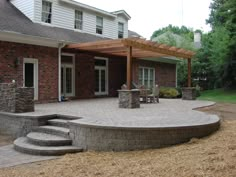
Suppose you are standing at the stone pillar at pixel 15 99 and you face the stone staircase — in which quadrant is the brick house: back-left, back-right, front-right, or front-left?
back-left

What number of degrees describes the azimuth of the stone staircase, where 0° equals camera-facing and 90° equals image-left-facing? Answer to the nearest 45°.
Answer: approximately 45°

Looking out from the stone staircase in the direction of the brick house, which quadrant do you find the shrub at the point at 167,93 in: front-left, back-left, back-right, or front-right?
front-right

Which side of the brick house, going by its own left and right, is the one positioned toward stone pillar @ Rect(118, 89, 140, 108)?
front

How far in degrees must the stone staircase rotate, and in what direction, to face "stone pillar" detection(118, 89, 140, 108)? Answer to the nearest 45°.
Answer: approximately 180°

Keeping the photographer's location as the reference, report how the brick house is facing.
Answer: facing the viewer and to the right of the viewer

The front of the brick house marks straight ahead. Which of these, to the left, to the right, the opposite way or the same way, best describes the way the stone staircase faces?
to the right

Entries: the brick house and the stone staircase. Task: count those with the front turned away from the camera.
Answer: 0

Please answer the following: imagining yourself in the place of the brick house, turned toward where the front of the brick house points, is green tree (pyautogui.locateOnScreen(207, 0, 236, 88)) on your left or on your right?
on your left

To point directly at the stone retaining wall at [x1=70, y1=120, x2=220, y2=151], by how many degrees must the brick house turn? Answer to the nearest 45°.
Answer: approximately 45° to its right

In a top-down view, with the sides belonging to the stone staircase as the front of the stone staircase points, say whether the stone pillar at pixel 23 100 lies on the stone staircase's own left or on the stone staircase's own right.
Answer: on the stone staircase's own right

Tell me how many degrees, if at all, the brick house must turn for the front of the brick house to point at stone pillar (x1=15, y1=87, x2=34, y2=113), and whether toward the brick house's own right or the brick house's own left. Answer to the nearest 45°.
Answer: approximately 45° to the brick house's own right

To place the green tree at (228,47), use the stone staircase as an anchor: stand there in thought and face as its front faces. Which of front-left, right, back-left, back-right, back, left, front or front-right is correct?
back
